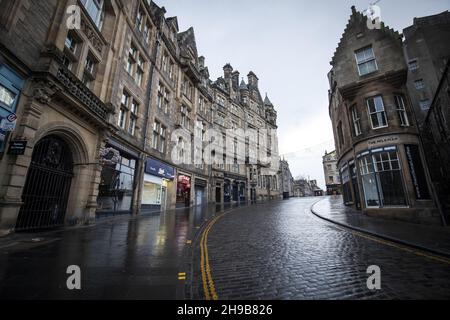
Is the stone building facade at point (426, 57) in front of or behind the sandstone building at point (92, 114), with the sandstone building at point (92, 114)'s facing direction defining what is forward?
in front

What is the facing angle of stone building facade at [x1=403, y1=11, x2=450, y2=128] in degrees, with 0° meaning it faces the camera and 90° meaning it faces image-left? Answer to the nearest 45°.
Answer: approximately 45°

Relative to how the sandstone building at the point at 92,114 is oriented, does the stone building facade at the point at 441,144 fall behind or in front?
in front

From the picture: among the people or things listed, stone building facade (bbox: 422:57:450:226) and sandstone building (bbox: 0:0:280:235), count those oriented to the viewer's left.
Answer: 1

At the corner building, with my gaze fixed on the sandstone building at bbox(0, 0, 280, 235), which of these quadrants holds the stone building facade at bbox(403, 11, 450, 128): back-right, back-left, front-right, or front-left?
back-right

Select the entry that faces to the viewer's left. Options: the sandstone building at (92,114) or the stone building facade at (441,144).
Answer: the stone building facade

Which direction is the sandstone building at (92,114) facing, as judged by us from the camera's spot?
facing the viewer and to the right of the viewer

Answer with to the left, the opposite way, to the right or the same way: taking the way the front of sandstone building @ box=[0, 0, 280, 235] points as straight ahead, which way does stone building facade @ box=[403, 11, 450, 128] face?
the opposite way

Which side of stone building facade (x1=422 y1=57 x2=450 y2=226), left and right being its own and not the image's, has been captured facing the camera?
left
